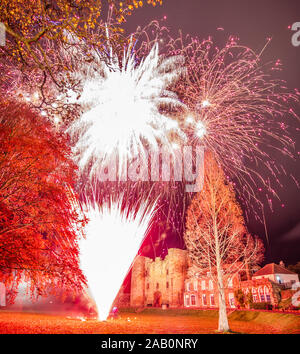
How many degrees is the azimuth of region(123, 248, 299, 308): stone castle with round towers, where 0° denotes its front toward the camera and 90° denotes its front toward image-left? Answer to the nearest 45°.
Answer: approximately 0°
